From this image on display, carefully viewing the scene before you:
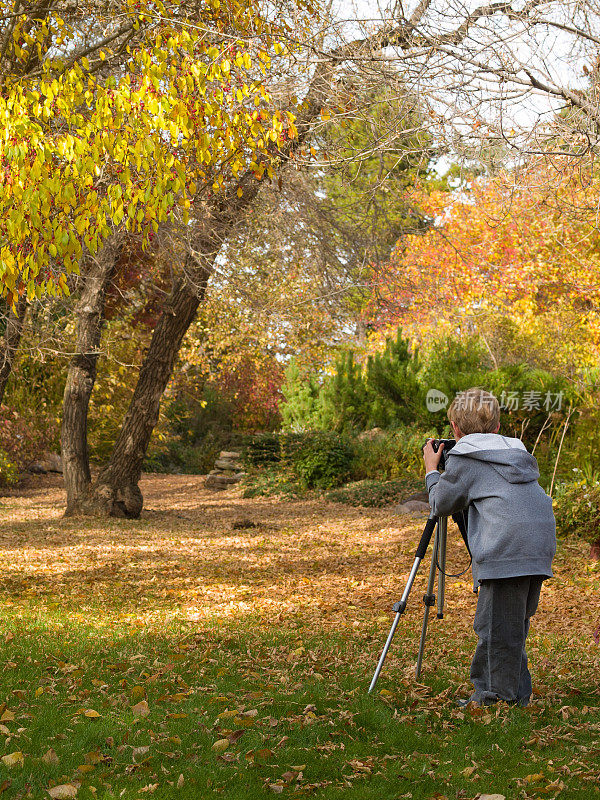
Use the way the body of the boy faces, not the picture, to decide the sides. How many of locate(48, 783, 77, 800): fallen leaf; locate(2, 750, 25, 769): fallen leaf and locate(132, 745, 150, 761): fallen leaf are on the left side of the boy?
3

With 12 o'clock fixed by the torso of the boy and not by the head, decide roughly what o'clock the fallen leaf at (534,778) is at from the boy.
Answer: The fallen leaf is roughly at 7 o'clock from the boy.

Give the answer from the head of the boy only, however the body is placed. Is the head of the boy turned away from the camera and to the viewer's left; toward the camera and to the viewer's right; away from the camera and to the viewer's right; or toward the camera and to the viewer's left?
away from the camera and to the viewer's left

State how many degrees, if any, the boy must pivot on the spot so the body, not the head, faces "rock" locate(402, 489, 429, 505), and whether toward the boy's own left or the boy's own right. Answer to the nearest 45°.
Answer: approximately 45° to the boy's own right

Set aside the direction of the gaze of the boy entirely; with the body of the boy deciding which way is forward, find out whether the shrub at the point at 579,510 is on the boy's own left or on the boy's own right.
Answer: on the boy's own right

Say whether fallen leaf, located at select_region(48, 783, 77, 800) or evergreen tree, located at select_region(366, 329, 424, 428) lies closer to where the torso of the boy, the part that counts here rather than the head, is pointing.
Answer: the evergreen tree

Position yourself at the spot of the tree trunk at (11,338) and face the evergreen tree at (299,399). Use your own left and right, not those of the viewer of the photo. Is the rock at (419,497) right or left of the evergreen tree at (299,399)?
right

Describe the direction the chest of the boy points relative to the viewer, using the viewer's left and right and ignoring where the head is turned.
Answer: facing away from the viewer and to the left of the viewer

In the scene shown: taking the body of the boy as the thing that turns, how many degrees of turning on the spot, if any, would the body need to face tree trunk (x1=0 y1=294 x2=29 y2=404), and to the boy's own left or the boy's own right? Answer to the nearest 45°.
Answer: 0° — they already face it

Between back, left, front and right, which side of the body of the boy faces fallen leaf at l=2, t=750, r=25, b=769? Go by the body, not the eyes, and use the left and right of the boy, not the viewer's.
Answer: left
